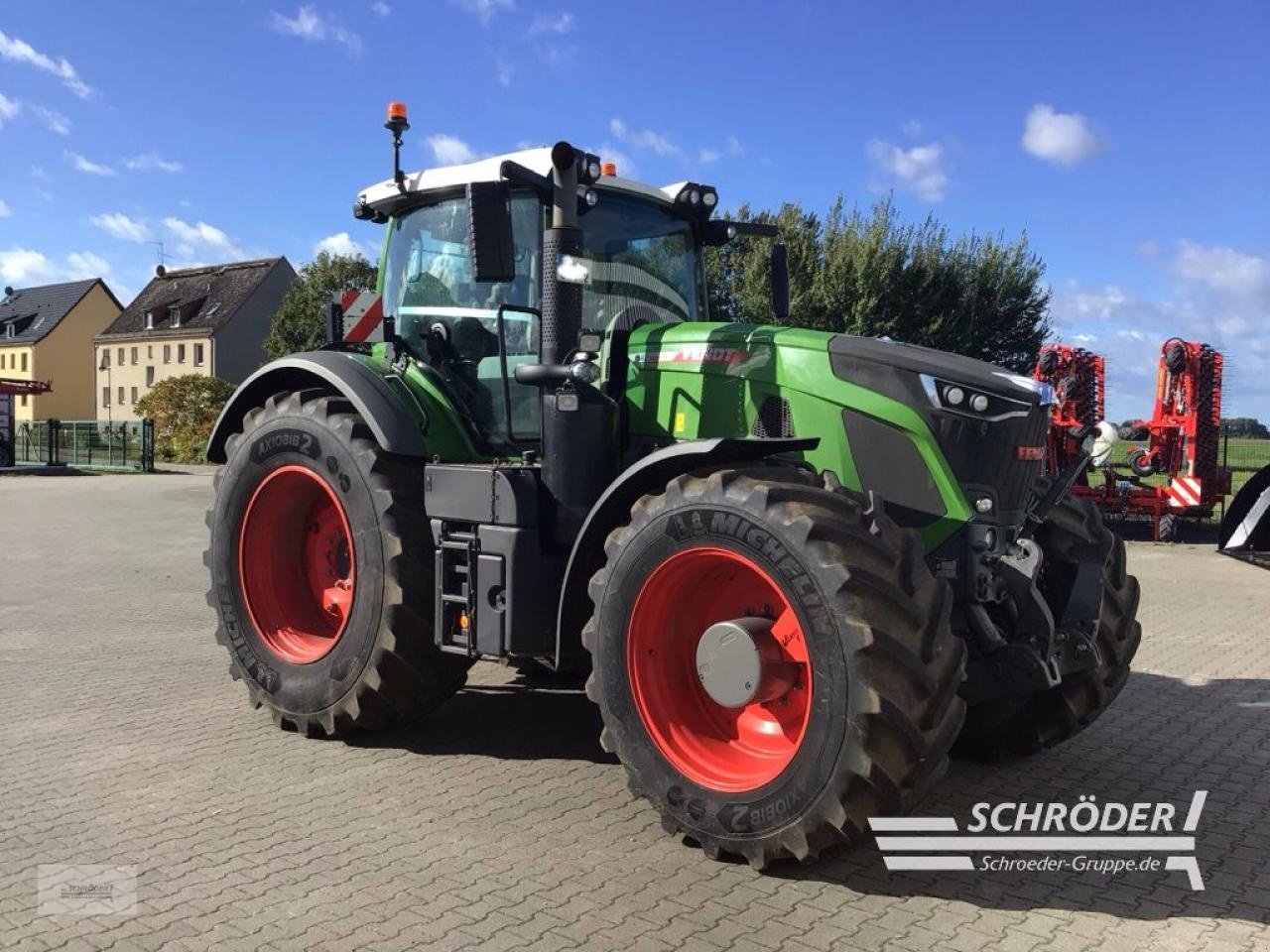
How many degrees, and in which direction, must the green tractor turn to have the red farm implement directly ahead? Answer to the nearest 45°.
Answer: approximately 90° to its left

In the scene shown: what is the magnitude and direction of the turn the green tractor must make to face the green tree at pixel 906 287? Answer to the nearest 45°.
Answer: approximately 135° to its left

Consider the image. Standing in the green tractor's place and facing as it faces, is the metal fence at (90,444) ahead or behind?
behind

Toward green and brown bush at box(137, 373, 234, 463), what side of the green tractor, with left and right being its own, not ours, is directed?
back

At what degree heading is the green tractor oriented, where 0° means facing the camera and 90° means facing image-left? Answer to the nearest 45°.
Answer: approximately 315°

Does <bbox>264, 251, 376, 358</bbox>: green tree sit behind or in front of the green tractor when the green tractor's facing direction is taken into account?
behind
